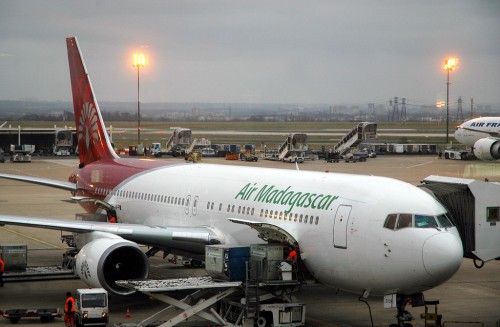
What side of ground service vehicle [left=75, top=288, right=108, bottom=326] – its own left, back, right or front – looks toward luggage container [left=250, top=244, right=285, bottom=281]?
left

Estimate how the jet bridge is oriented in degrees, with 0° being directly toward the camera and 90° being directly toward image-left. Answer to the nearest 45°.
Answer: approximately 90°

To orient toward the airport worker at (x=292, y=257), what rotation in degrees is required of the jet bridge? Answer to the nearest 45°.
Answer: approximately 45° to its left

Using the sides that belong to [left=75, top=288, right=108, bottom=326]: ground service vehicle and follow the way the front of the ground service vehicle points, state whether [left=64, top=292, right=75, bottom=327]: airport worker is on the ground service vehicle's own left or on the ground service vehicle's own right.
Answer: on the ground service vehicle's own right

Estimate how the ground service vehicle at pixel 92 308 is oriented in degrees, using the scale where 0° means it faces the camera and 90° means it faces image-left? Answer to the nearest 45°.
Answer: approximately 0°

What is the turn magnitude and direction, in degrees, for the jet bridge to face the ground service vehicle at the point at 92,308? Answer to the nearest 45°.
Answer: approximately 45° to its left

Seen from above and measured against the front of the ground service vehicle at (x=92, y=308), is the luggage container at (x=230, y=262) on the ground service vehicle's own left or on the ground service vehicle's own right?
on the ground service vehicle's own left

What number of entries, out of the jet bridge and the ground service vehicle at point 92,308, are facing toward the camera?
1
